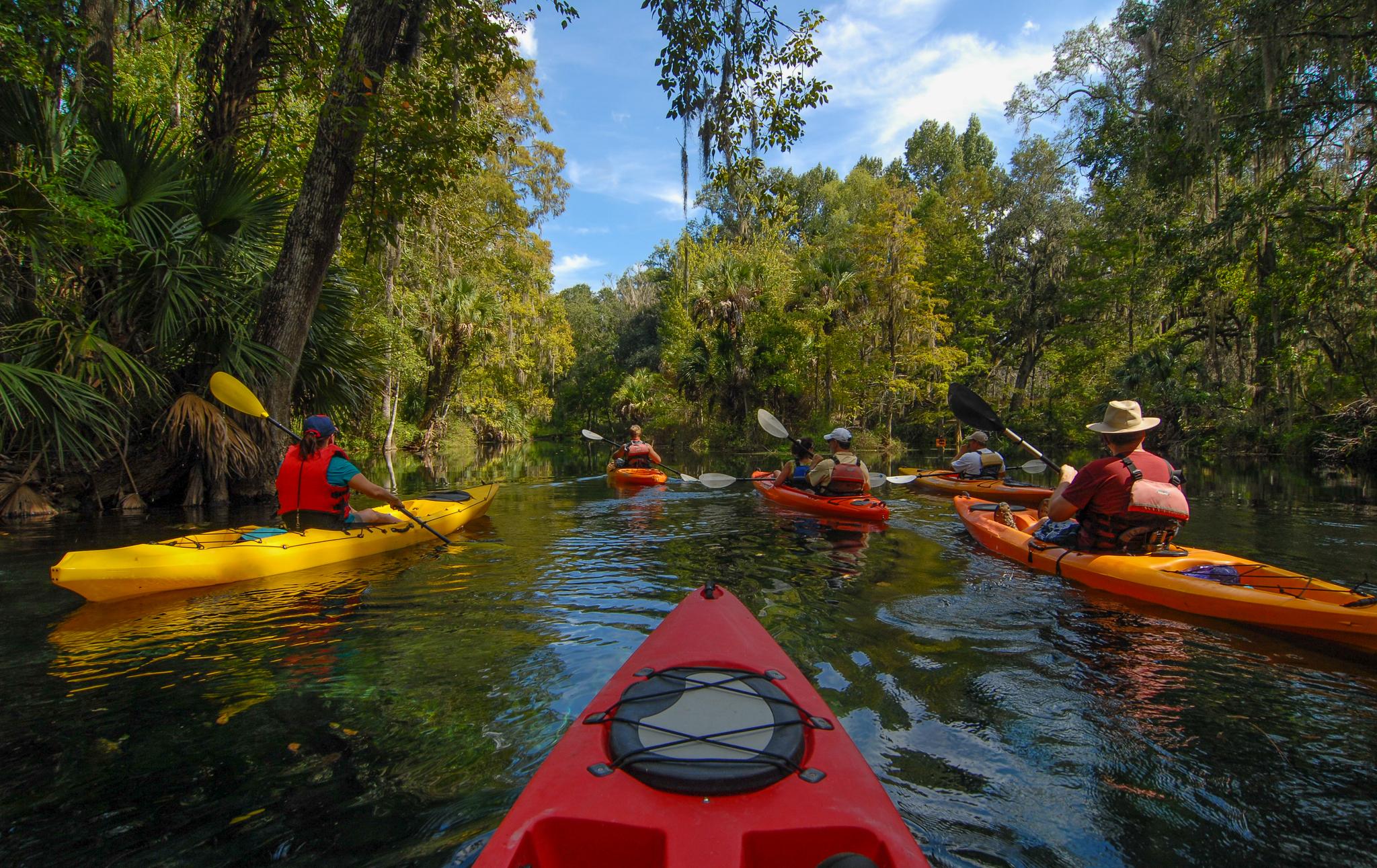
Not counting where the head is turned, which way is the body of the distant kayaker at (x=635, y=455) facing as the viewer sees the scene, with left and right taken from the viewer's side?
facing away from the viewer

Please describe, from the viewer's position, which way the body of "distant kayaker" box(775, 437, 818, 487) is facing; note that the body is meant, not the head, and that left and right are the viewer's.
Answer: facing away from the viewer and to the left of the viewer

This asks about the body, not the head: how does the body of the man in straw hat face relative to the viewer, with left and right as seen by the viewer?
facing away from the viewer and to the left of the viewer

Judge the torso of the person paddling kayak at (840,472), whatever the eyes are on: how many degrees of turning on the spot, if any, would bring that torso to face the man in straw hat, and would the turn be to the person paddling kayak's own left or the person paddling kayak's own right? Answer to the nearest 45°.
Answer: approximately 180°

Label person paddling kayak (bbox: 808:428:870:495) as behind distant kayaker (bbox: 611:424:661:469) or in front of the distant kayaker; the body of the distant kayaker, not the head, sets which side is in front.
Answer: behind

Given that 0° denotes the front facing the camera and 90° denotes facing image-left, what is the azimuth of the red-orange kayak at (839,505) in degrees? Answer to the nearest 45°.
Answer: approximately 135°

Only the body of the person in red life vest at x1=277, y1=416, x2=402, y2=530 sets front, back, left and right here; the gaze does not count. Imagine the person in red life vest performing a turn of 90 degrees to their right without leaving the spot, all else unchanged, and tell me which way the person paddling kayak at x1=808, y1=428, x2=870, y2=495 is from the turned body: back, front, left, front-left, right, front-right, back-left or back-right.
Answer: front-left

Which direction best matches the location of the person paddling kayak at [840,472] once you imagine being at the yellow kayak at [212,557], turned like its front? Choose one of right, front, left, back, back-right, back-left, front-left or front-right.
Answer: front-right

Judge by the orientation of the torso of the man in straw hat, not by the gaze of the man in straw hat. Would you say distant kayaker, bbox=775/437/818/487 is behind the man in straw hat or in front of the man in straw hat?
in front

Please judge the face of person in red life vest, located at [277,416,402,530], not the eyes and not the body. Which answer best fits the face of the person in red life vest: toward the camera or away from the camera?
away from the camera

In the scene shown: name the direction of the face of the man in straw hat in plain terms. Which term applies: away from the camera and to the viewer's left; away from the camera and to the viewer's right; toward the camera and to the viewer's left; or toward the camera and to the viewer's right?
away from the camera and to the viewer's left

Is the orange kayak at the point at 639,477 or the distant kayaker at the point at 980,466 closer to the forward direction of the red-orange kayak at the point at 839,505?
the orange kayak

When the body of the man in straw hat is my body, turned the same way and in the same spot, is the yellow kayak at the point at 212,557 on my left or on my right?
on my left
